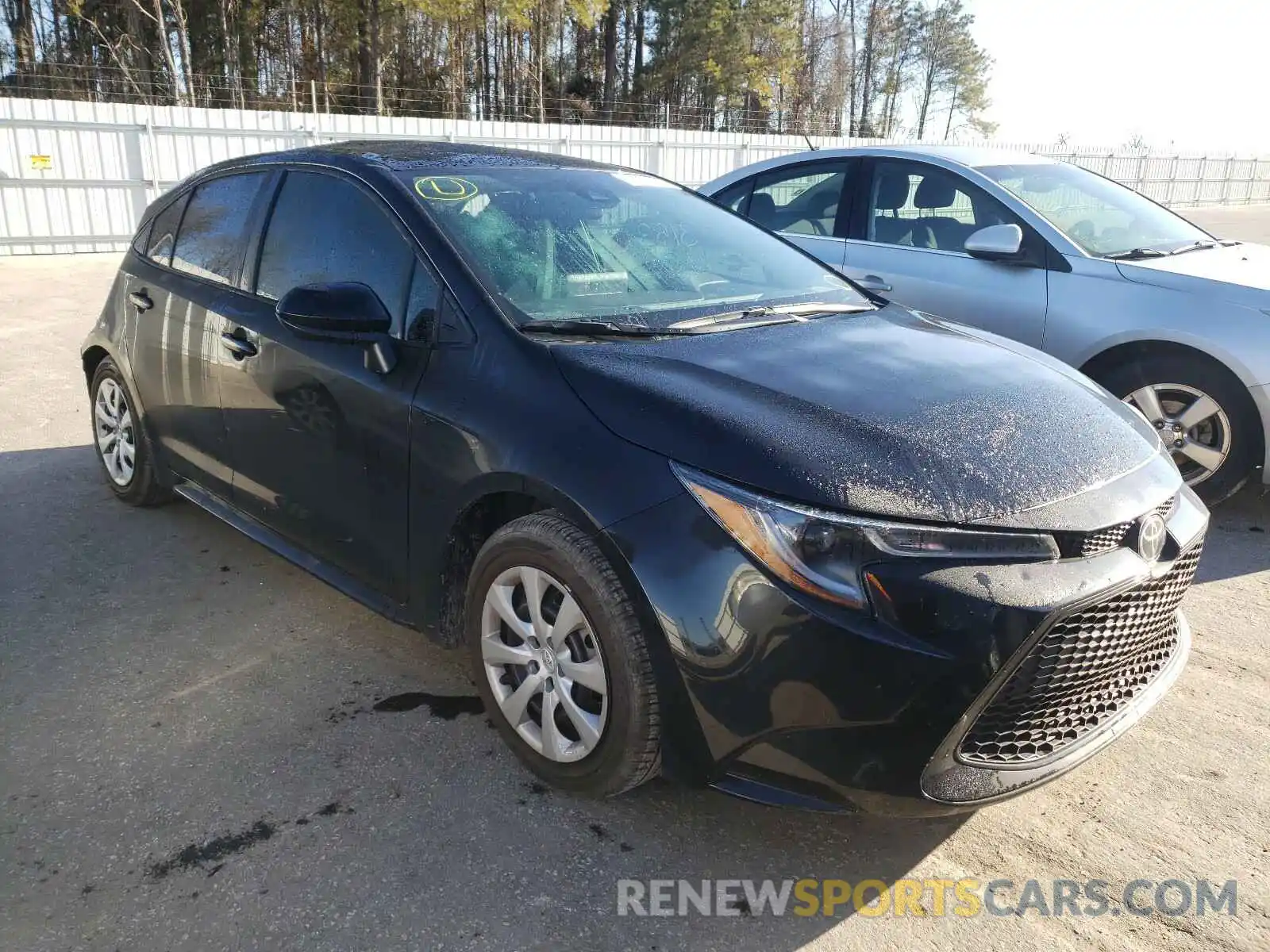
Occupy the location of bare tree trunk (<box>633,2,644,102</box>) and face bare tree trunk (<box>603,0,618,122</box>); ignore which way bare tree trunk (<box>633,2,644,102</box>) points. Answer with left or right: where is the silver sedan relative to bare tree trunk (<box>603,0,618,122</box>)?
left

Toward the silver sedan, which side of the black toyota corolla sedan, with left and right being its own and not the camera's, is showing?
left

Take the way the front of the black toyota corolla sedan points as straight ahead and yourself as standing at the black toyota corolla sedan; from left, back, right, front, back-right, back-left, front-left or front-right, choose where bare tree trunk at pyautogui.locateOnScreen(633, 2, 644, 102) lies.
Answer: back-left

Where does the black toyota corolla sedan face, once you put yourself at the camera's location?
facing the viewer and to the right of the viewer

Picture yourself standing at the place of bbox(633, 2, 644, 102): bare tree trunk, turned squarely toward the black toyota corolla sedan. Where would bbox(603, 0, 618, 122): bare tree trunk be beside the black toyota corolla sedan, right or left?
right

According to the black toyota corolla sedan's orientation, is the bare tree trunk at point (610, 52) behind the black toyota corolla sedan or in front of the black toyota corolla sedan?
behind
